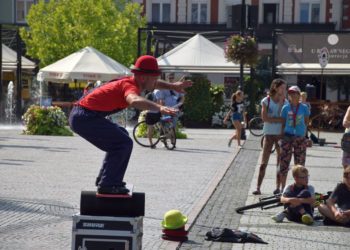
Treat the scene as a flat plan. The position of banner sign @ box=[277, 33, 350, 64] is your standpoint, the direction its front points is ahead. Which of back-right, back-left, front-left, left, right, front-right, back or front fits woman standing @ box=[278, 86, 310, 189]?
front

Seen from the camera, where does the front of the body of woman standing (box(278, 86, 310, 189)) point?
toward the camera

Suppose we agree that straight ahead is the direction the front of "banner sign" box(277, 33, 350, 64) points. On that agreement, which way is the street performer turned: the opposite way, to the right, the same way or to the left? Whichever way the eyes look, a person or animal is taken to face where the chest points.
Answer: to the left

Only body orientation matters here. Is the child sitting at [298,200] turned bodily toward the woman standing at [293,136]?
no

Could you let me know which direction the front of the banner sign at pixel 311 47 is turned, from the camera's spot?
facing the viewer

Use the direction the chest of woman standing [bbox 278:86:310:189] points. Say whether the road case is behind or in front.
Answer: in front

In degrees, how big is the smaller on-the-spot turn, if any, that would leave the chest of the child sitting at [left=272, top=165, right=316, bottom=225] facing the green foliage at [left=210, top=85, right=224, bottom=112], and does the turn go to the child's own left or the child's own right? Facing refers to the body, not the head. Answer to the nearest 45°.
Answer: approximately 180°

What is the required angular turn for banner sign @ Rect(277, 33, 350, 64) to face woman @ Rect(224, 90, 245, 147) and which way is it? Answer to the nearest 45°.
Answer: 0° — it already faces them

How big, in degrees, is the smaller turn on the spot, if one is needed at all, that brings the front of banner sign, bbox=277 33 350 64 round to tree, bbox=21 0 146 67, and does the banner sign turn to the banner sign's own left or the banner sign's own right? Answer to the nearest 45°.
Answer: approximately 135° to the banner sign's own right

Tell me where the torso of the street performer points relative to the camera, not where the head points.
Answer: to the viewer's right

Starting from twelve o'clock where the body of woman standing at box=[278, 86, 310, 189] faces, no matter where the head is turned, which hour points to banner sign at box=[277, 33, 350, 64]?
The banner sign is roughly at 6 o'clock from the woman standing.

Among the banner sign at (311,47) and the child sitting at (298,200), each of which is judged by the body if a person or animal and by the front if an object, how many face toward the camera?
2

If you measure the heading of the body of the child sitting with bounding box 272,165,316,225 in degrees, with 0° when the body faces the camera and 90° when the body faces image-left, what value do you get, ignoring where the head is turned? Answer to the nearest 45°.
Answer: approximately 0°

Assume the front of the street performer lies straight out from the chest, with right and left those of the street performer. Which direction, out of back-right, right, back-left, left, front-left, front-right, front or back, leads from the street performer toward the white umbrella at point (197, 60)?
left

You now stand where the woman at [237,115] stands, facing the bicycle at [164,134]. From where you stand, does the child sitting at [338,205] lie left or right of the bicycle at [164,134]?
left

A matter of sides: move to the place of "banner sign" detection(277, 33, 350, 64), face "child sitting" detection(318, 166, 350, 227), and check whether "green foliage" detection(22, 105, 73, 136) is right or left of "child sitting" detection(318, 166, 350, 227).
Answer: right

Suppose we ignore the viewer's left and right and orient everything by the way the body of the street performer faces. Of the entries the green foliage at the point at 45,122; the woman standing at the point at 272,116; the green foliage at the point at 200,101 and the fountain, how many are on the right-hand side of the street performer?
0

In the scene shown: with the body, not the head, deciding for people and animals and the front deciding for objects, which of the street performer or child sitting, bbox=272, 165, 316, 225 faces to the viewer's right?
the street performer
